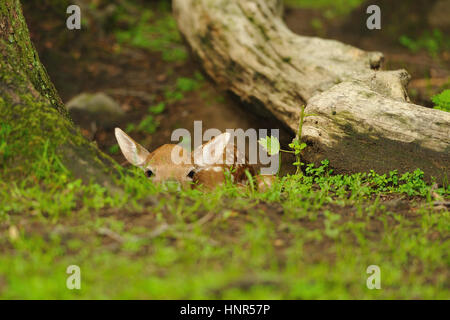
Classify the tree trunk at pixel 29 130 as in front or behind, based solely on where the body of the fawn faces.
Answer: in front

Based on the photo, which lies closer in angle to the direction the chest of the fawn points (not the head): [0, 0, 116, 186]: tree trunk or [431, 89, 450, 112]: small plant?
the tree trunk

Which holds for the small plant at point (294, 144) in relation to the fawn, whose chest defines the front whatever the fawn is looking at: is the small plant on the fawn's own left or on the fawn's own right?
on the fawn's own left

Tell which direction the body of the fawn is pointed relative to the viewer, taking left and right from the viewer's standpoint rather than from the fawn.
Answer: facing the viewer and to the left of the viewer

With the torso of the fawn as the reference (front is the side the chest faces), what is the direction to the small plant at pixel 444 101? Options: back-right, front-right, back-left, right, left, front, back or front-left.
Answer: back-left
